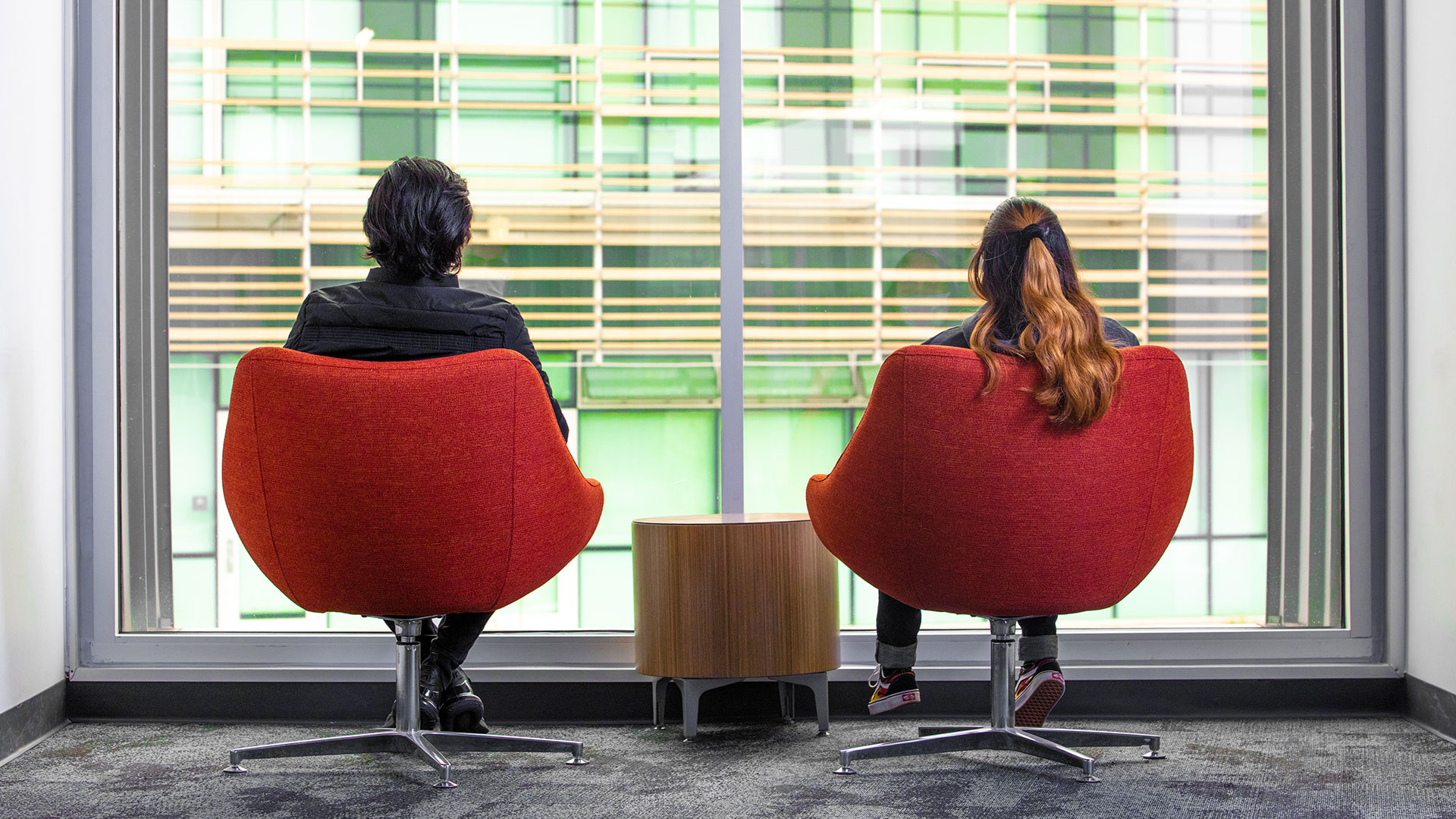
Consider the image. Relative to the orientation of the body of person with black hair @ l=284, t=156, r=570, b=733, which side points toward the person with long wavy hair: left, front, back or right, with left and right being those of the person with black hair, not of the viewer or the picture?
right

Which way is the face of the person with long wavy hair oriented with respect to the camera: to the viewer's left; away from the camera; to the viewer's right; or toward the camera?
away from the camera

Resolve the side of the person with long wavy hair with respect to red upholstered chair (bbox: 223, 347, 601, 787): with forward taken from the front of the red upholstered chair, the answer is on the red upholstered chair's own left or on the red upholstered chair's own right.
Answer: on the red upholstered chair's own right

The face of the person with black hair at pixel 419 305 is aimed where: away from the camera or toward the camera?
away from the camera

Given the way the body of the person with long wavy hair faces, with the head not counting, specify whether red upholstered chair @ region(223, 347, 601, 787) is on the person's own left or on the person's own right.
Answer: on the person's own left

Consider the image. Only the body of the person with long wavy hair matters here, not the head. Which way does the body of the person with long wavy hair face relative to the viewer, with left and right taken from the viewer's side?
facing away from the viewer

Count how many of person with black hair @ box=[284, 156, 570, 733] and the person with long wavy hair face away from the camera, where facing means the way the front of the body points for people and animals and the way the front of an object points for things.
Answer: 2

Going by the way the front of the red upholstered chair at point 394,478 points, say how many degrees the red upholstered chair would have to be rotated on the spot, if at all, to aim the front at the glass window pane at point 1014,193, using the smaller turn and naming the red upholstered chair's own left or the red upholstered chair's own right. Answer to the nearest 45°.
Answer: approximately 45° to the red upholstered chair's own right

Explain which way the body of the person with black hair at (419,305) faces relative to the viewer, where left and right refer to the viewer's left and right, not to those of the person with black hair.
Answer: facing away from the viewer

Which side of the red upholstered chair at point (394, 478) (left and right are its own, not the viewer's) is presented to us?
back

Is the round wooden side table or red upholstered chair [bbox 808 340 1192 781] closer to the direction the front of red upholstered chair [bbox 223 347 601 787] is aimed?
the round wooden side table
